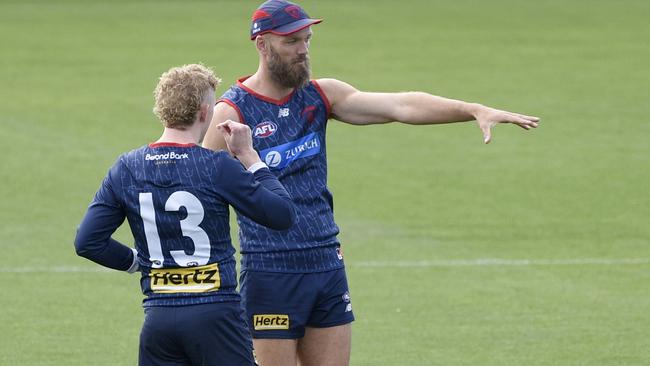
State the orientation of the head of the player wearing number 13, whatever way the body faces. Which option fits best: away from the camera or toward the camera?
away from the camera

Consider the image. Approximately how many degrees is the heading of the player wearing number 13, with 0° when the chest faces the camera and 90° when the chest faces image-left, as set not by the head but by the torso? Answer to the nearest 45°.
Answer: approximately 180°
